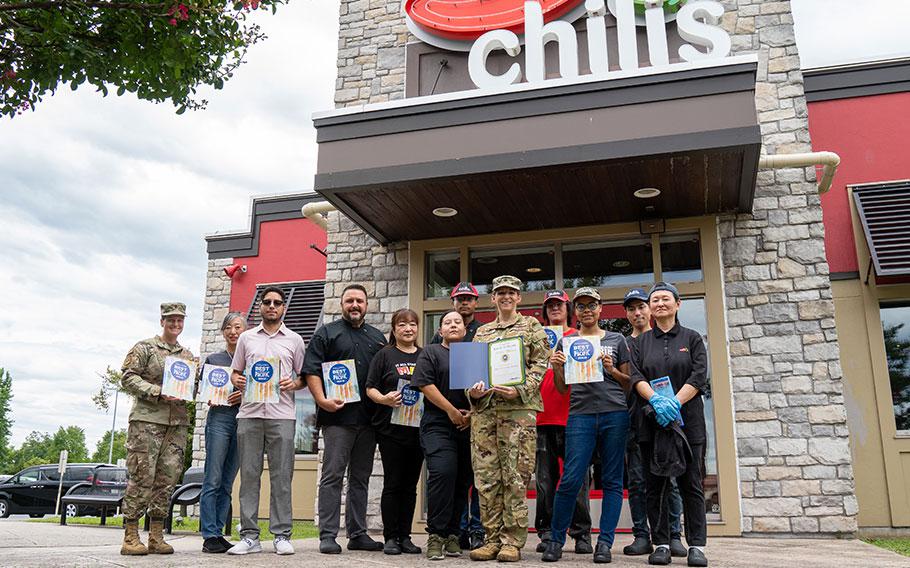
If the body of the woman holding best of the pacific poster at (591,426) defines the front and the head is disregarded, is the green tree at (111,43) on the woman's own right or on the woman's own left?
on the woman's own right

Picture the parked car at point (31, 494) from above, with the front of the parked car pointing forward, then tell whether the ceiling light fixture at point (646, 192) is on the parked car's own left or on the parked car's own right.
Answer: on the parked car's own left

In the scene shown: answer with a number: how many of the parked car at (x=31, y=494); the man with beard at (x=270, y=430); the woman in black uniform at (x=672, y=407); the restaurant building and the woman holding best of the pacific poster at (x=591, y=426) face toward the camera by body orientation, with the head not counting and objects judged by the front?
4

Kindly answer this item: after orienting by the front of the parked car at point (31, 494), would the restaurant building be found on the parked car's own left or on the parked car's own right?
on the parked car's own left

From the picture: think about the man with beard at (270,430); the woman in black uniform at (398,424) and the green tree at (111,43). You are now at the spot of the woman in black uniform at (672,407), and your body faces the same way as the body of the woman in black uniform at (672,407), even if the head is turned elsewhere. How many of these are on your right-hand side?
3

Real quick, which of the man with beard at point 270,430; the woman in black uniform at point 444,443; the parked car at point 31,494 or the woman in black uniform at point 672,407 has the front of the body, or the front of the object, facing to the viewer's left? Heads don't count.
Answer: the parked car

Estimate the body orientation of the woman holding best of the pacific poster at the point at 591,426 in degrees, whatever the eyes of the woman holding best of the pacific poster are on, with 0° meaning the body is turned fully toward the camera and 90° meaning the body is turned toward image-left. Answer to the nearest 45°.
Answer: approximately 0°

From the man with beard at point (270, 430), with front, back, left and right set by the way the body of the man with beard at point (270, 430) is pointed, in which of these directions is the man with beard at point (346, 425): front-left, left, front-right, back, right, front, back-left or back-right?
left

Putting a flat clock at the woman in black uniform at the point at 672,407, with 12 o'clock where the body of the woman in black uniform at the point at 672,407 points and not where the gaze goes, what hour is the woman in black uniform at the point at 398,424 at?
the woman in black uniform at the point at 398,424 is roughly at 3 o'clock from the woman in black uniform at the point at 672,407.

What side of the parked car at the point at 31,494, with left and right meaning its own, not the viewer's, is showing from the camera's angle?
left

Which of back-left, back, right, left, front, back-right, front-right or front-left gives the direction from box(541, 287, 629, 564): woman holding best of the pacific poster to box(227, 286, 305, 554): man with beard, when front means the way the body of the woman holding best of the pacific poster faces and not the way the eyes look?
right

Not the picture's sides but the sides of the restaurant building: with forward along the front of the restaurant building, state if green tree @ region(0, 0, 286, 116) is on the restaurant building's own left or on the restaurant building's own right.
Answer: on the restaurant building's own right
